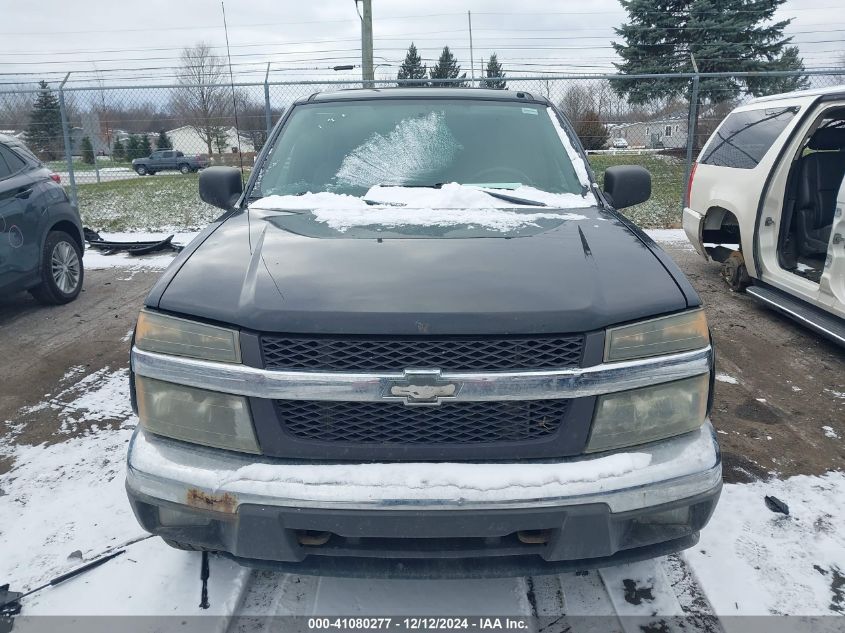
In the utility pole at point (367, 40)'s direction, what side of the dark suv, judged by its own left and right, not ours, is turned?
back

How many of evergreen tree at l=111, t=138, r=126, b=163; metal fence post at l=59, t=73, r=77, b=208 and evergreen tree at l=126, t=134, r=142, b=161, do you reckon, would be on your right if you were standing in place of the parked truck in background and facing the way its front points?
2

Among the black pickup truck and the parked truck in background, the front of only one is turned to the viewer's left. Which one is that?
the parked truck in background

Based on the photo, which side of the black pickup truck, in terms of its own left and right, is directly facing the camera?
front

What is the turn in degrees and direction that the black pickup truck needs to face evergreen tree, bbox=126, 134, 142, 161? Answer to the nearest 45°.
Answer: approximately 135° to its right

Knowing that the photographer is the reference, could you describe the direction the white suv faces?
facing the viewer and to the right of the viewer

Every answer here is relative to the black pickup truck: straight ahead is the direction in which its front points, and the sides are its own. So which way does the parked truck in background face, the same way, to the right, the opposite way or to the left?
to the right

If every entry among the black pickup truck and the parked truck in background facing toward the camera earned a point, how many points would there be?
1

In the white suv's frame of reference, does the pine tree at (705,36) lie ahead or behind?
behind

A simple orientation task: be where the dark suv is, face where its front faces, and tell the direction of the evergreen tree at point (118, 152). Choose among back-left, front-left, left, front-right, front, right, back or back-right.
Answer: back-right
